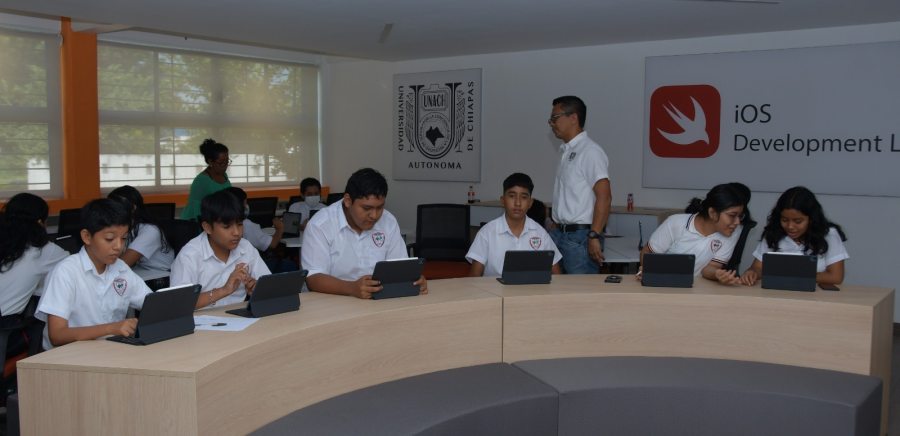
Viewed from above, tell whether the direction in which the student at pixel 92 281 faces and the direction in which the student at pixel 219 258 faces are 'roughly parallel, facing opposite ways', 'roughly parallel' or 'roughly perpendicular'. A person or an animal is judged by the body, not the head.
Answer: roughly parallel

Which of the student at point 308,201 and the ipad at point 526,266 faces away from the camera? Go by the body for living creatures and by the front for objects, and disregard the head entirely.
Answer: the ipad

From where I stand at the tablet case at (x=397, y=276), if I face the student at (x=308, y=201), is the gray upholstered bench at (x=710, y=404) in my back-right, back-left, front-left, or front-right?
back-right

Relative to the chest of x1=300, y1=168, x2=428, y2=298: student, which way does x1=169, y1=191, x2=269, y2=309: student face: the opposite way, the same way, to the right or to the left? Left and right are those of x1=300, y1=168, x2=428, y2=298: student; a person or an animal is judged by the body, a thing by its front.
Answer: the same way

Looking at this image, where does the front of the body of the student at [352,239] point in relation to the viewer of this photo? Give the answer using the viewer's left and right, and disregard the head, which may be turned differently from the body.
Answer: facing the viewer and to the right of the viewer

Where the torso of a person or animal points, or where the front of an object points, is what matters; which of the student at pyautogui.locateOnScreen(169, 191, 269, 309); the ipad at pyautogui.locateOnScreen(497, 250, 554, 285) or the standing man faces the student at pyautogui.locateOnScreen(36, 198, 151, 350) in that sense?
the standing man

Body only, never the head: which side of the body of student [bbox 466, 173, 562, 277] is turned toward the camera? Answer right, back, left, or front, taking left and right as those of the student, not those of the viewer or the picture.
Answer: front

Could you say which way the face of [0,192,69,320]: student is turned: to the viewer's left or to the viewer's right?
to the viewer's right

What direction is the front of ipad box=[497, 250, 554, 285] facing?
away from the camera

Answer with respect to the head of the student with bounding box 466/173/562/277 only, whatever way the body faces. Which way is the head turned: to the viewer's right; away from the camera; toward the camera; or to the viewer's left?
toward the camera

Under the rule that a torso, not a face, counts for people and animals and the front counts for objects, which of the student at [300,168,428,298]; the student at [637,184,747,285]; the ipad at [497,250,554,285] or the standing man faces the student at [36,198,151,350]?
the standing man

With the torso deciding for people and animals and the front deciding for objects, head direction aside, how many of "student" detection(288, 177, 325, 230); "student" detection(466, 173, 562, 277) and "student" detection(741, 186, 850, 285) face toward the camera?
3

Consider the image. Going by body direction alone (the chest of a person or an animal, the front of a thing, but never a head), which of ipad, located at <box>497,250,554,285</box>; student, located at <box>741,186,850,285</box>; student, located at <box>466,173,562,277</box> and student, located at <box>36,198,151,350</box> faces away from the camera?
the ipad

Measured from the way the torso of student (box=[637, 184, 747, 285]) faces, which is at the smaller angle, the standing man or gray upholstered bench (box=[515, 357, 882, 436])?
the gray upholstered bench

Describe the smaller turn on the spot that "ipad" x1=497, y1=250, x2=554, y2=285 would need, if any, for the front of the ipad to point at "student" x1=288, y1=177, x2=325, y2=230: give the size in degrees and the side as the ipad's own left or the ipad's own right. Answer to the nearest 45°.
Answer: approximately 45° to the ipad's own left

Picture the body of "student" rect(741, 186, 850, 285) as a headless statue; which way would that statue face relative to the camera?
toward the camera
